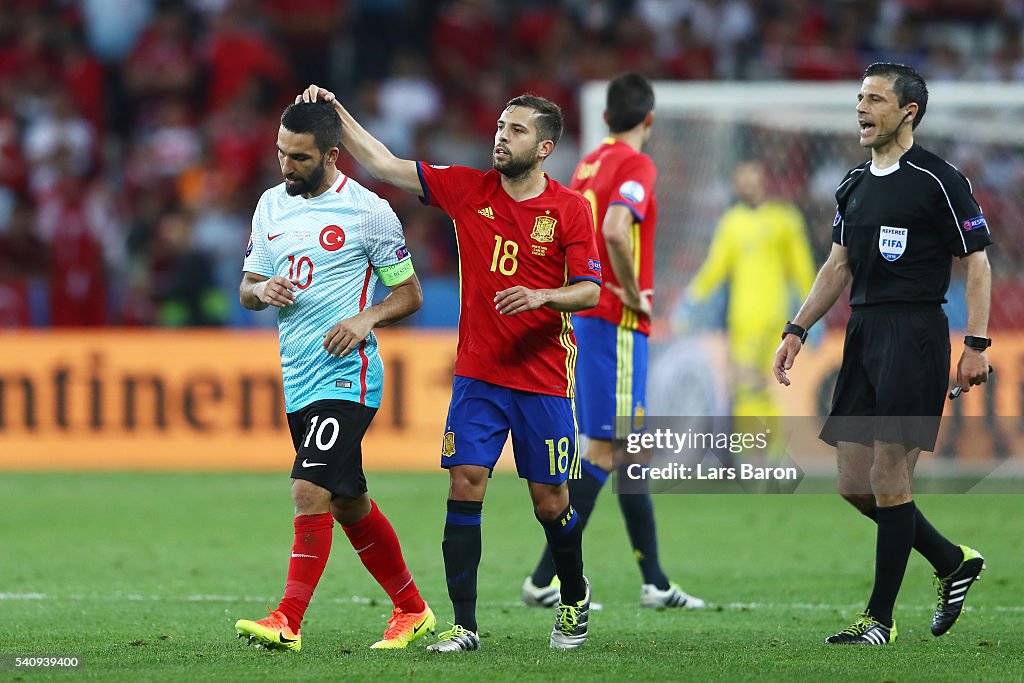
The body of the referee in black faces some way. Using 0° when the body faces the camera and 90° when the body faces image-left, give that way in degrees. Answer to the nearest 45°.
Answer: approximately 45°

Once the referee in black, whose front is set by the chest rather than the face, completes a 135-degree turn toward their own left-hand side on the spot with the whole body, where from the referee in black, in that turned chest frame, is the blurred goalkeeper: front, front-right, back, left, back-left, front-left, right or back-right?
left
